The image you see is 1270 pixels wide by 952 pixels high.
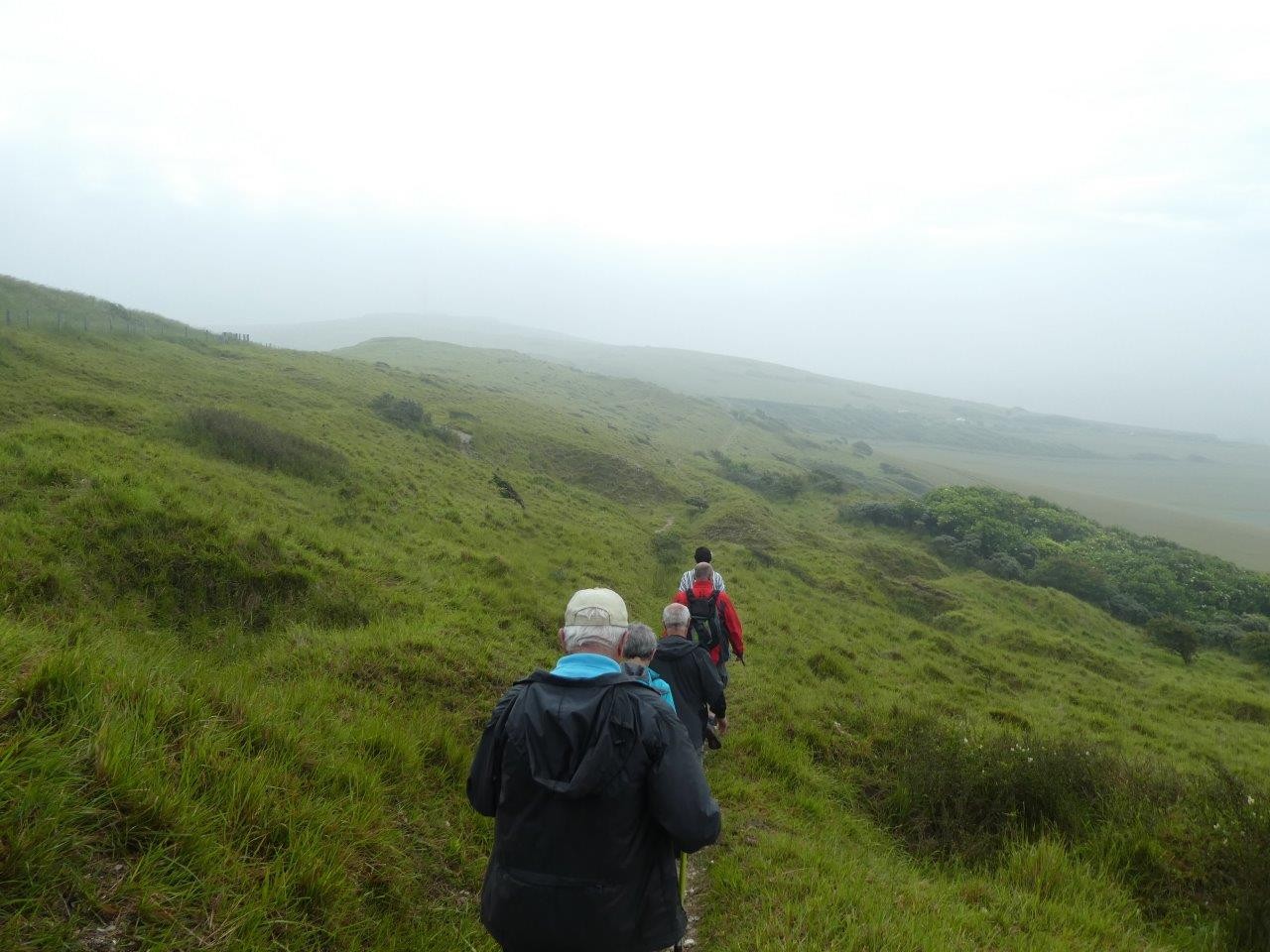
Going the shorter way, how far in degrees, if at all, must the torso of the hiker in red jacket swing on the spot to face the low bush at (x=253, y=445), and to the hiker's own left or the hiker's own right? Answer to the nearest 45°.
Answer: approximately 45° to the hiker's own left

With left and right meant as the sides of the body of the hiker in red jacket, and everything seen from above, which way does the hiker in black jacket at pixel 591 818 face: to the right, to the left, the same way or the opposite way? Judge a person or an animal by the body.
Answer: the same way

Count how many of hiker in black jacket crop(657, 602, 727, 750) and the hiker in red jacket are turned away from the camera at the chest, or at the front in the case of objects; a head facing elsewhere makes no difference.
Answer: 2

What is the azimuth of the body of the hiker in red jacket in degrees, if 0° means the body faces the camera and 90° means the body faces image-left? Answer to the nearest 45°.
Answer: approximately 180°

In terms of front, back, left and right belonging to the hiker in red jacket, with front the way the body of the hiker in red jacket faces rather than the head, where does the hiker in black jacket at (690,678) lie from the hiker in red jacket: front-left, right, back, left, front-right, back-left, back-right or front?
back

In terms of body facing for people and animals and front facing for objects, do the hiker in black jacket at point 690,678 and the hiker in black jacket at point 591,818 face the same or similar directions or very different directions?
same or similar directions

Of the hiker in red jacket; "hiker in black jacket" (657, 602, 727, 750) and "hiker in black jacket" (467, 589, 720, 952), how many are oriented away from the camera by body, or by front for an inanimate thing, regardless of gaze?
3

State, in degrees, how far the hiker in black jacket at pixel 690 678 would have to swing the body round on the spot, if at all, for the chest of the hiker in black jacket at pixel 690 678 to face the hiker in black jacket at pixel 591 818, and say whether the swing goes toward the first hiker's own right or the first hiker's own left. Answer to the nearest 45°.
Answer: approximately 180°

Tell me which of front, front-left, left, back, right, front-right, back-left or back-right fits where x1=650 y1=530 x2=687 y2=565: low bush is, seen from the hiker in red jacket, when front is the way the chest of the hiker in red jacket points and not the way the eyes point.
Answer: front

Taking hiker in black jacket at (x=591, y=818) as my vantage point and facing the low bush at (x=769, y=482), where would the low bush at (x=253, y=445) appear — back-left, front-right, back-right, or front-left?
front-left

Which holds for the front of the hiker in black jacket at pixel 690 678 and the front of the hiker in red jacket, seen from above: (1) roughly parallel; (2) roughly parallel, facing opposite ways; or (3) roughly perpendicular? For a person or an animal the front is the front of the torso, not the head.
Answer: roughly parallel

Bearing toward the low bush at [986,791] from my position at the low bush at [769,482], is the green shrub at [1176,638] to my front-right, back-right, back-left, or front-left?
front-left

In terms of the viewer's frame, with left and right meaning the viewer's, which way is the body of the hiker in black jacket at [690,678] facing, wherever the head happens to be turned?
facing away from the viewer

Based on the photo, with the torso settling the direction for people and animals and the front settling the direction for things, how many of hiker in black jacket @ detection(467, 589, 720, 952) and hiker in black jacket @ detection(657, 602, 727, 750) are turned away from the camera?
2

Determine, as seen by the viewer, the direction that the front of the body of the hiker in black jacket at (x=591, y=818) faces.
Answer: away from the camera

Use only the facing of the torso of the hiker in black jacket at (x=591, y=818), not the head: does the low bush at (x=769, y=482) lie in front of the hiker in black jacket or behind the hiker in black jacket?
in front
